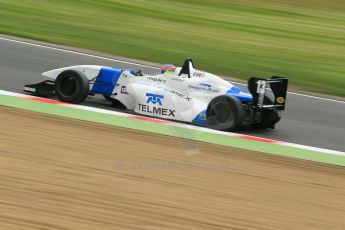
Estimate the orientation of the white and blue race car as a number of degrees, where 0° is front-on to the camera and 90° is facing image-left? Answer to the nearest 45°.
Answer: approximately 135°
